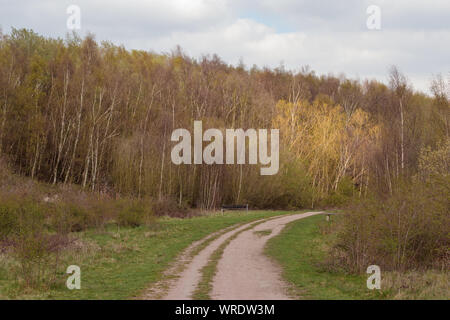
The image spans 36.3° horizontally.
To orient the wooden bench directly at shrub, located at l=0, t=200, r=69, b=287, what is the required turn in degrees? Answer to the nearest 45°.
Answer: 0° — it already faces it

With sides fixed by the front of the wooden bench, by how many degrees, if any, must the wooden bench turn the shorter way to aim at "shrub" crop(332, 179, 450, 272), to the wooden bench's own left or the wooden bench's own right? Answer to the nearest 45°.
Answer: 0° — it already faces it

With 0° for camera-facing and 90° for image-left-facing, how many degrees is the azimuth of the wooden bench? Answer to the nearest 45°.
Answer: approximately 0°
